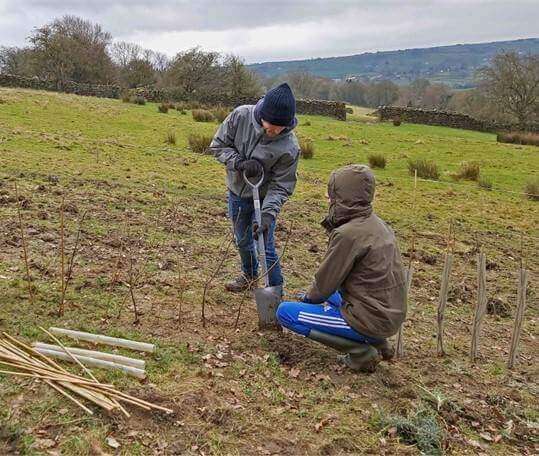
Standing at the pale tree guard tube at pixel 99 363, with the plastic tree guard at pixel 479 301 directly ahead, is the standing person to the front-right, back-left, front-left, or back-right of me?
front-left

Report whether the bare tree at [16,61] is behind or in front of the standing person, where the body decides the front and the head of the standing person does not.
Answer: behind

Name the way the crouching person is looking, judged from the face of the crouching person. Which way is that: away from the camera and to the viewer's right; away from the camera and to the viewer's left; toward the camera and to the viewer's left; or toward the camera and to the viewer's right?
away from the camera and to the viewer's left

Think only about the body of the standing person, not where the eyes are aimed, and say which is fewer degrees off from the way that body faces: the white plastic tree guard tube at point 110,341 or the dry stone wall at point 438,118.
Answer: the white plastic tree guard tube

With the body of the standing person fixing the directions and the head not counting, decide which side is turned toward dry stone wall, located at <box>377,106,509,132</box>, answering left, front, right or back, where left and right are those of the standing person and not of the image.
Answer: back

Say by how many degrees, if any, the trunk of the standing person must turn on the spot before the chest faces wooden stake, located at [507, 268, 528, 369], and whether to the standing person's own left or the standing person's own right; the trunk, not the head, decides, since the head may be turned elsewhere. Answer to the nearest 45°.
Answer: approximately 90° to the standing person's own left

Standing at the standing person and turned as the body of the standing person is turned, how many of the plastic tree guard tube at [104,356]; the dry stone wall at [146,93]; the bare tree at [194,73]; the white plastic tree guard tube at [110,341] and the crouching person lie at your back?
2

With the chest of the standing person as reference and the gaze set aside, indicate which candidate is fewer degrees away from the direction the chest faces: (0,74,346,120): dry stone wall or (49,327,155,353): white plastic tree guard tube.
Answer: the white plastic tree guard tube

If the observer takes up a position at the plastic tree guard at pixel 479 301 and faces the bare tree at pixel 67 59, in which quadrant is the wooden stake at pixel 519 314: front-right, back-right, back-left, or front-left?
back-right

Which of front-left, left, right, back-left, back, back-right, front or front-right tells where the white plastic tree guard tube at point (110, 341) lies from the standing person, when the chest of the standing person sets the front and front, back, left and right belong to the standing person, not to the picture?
front-right

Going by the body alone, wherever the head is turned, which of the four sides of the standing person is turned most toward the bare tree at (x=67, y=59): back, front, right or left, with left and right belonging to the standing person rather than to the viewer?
back

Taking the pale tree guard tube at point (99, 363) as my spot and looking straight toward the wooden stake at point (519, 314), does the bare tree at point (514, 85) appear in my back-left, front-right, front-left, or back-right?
front-left

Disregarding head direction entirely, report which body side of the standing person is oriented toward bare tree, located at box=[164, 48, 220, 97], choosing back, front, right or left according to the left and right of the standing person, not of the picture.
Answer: back

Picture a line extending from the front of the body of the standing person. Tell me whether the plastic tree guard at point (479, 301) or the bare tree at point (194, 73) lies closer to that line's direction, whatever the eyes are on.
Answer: the plastic tree guard

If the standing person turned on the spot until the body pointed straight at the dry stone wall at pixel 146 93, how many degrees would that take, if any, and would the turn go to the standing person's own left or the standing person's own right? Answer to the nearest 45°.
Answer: approximately 180°

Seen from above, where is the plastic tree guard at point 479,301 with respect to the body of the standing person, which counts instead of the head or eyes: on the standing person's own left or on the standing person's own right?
on the standing person's own left

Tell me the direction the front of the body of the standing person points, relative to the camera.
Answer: toward the camera
